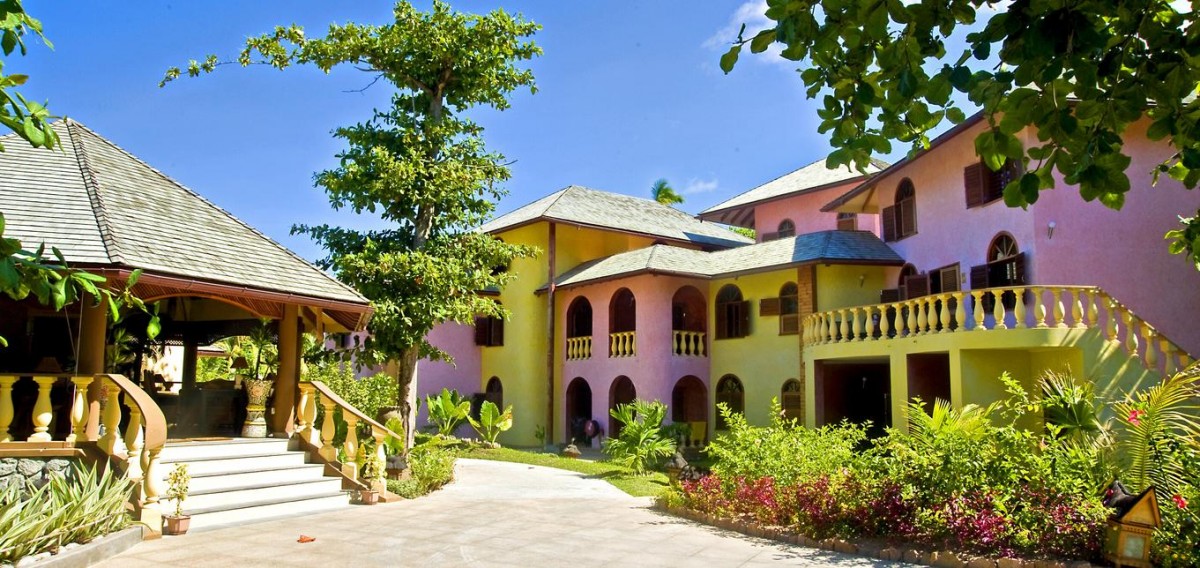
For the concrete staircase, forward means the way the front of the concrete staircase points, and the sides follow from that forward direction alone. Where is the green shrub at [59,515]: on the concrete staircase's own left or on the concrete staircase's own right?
on the concrete staircase's own right

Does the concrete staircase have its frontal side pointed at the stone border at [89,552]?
no

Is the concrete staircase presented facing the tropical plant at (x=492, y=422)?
no

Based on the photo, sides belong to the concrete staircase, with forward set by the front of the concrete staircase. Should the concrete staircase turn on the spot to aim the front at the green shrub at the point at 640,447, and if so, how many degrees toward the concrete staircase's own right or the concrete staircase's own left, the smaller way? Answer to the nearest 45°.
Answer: approximately 90° to the concrete staircase's own left

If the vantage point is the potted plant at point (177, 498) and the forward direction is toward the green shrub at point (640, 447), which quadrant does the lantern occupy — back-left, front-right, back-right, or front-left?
front-right

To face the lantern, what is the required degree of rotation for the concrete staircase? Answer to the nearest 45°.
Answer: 0° — it already faces it

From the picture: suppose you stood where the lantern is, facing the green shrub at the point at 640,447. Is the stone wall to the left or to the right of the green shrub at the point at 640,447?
left

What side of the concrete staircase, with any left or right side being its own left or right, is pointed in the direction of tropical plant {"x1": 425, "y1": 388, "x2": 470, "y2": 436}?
left

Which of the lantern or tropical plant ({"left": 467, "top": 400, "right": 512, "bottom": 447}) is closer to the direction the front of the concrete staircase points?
the lantern
